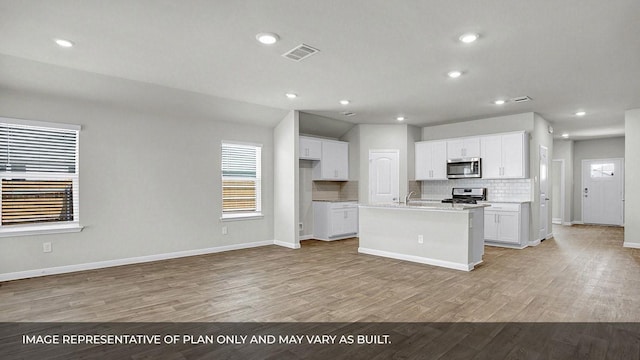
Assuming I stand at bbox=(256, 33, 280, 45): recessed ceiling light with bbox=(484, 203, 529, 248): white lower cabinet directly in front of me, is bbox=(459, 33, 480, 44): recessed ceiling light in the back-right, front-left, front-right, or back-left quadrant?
front-right

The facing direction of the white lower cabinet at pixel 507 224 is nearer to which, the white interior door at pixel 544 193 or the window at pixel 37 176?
the window

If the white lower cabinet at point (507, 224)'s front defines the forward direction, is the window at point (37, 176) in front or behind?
in front

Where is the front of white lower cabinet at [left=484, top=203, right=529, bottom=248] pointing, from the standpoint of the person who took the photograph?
facing the viewer and to the left of the viewer

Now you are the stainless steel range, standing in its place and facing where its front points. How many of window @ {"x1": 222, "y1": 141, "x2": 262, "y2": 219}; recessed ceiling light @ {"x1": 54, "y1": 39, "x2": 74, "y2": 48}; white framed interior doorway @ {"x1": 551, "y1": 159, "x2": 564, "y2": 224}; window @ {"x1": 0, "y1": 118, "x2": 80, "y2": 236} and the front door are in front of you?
3

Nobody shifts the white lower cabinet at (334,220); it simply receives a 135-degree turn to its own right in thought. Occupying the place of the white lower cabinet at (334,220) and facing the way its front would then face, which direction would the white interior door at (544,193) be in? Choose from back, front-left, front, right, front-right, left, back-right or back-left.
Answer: back

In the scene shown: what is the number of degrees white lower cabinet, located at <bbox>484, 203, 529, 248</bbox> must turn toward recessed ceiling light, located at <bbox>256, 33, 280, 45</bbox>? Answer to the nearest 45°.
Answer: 0° — it already faces it

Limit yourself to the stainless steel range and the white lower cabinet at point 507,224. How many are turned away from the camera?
0

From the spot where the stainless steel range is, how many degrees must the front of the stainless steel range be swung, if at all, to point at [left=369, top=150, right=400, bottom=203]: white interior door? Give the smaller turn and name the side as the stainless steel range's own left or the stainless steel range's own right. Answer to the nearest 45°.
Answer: approximately 45° to the stainless steel range's own right

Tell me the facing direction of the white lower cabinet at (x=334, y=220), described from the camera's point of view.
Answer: facing the viewer and to the right of the viewer

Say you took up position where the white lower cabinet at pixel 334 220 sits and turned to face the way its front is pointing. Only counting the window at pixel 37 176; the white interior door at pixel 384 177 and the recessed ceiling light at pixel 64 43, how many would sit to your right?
2

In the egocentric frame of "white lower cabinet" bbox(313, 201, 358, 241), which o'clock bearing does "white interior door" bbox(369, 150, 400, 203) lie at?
The white interior door is roughly at 10 o'clock from the white lower cabinet.

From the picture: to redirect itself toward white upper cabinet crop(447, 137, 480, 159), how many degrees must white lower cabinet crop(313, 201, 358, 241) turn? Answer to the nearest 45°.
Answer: approximately 45° to its left
